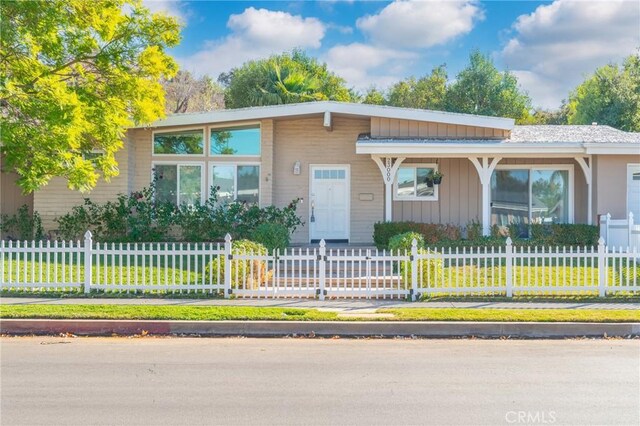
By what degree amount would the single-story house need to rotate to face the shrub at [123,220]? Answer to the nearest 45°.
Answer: approximately 90° to its right

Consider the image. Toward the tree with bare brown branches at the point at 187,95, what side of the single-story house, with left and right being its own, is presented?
back

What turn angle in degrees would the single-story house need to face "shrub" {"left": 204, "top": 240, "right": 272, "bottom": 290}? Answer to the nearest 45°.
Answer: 0° — it already faces it

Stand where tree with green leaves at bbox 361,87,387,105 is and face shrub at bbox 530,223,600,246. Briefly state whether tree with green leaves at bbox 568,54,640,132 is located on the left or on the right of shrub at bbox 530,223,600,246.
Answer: left

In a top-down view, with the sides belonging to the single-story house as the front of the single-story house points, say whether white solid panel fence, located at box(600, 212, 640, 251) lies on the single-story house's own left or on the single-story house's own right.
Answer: on the single-story house's own left

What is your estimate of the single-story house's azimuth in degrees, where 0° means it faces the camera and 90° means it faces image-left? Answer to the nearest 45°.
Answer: approximately 0°

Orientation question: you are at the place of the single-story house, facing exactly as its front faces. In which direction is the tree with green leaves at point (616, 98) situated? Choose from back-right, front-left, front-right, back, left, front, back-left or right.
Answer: back-left

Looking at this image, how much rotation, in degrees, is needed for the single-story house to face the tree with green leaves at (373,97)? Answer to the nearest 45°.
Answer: approximately 180°

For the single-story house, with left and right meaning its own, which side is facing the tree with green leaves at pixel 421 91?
back

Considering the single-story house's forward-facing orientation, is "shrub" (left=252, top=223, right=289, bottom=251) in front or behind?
in front
